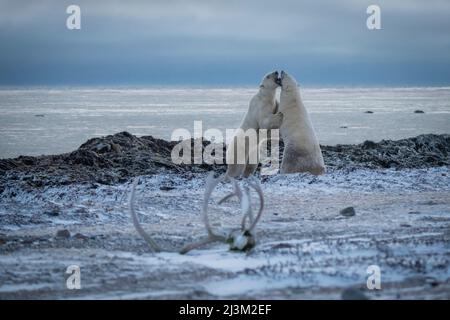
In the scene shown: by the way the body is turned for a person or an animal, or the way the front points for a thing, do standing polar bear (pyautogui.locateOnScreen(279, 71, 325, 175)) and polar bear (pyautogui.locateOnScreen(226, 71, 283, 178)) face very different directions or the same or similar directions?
very different directions

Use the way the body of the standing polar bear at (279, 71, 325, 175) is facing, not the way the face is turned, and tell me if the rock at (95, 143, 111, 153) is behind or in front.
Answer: in front

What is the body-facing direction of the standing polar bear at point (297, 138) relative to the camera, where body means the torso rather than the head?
to the viewer's left

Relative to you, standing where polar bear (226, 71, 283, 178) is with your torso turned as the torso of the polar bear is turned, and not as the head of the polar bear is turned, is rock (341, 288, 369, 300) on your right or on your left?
on your right

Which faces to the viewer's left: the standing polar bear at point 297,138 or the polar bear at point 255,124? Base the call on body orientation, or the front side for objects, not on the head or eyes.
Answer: the standing polar bear

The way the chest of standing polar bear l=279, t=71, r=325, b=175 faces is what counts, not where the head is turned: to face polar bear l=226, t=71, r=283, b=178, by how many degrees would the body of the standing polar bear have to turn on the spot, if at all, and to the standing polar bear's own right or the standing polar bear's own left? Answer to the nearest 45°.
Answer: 0° — it already faces it

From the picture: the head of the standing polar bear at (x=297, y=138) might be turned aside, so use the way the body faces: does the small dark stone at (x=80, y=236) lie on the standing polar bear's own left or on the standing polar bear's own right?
on the standing polar bear's own left

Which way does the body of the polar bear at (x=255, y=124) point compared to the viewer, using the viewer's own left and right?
facing to the right of the viewer

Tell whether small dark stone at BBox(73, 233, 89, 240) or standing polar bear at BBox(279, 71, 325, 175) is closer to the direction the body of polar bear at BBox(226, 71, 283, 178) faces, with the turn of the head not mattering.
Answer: the standing polar bear

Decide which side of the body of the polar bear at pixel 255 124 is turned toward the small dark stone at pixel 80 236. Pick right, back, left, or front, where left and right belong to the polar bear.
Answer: right

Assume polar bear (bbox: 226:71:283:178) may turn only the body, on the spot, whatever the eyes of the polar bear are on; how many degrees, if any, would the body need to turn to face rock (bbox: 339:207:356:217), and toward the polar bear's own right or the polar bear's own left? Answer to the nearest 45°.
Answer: approximately 90° to the polar bear's own right

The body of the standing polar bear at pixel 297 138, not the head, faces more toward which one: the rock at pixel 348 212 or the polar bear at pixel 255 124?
the polar bear

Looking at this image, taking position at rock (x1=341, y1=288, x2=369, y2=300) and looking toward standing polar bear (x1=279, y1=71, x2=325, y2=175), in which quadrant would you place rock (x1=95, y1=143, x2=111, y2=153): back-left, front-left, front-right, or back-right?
front-left

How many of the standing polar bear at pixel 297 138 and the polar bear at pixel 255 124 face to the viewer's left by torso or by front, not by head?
1

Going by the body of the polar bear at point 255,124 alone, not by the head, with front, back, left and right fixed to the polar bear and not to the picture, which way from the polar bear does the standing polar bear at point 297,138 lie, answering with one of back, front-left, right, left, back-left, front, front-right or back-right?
front

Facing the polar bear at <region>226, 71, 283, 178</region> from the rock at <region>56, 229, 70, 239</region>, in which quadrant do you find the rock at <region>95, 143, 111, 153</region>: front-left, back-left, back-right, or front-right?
front-left

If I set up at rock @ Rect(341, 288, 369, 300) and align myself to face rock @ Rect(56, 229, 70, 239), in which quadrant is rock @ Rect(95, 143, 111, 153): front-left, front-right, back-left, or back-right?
front-right

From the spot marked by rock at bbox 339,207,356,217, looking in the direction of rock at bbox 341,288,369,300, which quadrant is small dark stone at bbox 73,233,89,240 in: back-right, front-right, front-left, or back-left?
front-right
